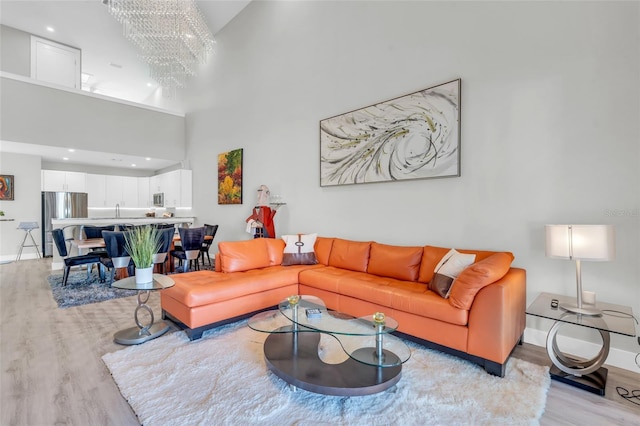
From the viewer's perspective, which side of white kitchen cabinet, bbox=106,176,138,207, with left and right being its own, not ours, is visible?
front

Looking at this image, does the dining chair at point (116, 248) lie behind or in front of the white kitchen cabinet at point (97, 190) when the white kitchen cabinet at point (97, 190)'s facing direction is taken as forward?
in front

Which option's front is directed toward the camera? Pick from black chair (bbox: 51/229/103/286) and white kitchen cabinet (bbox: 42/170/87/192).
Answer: the white kitchen cabinet

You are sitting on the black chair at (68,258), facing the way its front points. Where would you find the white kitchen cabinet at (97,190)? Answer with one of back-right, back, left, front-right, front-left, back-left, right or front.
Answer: left

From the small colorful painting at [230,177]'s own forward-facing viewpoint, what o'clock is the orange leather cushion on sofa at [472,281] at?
The orange leather cushion on sofa is roughly at 10 o'clock from the small colorful painting.

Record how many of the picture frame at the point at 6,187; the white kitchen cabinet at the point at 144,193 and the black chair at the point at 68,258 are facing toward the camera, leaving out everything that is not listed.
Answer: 2

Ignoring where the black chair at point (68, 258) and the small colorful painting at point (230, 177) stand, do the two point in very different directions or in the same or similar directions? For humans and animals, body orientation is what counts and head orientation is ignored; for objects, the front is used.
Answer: very different directions

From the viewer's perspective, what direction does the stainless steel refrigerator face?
toward the camera

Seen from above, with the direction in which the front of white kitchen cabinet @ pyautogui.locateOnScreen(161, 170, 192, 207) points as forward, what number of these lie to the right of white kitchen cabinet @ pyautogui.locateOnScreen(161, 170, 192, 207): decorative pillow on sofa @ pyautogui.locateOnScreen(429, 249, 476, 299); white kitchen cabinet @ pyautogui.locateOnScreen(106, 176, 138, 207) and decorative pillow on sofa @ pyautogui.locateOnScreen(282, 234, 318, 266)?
1

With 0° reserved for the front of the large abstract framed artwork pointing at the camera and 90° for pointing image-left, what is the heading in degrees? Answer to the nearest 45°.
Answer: approximately 45°

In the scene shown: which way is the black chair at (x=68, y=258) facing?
to the viewer's right

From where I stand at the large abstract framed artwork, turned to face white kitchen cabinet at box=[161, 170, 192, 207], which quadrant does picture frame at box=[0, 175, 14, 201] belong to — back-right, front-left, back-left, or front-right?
front-left

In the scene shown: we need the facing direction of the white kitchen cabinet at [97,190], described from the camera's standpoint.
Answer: facing the viewer

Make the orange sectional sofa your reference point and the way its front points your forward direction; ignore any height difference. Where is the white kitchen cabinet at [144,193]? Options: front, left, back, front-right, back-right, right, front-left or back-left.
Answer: right

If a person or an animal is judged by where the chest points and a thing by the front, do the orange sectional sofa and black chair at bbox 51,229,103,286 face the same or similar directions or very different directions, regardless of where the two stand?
very different directions

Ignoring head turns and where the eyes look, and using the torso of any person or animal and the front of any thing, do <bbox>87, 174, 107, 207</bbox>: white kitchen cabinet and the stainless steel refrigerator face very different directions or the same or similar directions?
same or similar directions
